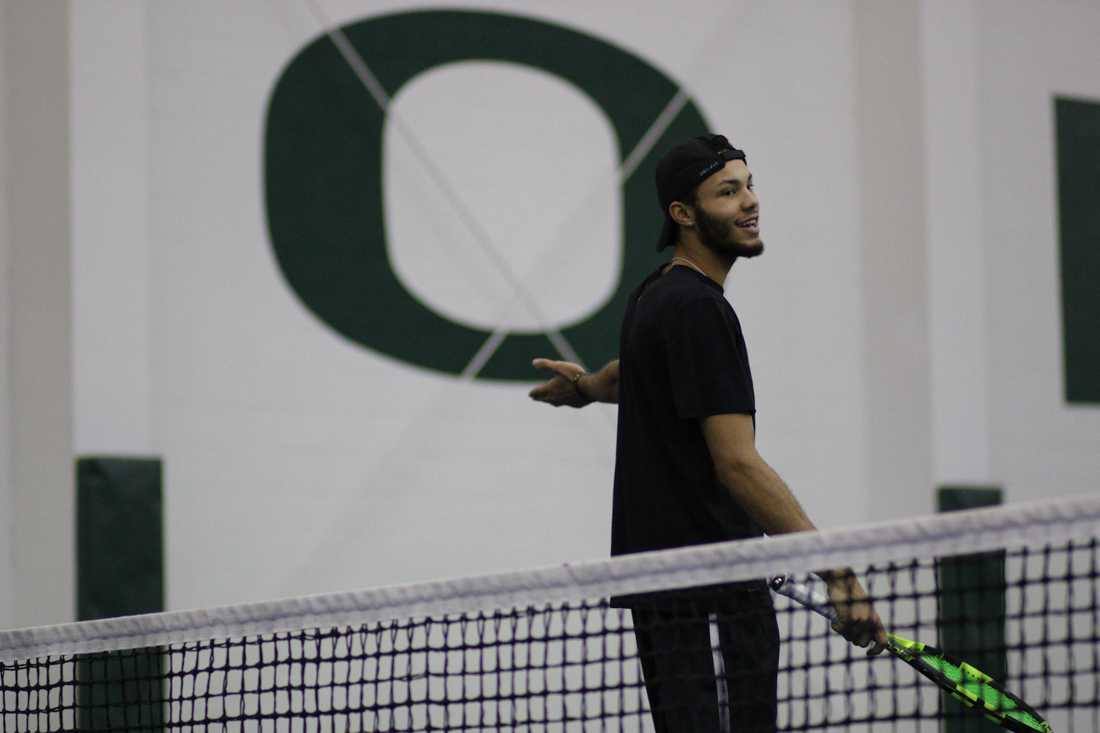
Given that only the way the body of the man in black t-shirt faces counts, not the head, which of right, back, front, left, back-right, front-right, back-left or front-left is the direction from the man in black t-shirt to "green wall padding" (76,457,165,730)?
left

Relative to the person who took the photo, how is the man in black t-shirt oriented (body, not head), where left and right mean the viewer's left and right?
facing away from the viewer and to the right of the viewer
